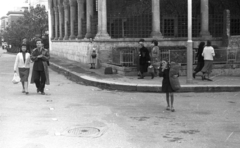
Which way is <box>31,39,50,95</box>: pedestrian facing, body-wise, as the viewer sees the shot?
toward the camera

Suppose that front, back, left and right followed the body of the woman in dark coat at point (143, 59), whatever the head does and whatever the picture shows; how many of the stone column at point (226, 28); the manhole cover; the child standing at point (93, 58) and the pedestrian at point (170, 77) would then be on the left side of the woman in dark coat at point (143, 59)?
2

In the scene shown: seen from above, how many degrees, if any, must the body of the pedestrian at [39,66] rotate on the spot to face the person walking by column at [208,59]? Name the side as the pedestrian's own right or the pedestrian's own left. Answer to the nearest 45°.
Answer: approximately 90° to the pedestrian's own left

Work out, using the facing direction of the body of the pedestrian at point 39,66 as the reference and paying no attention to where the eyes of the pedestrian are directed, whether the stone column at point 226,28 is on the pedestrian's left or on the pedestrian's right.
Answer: on the pedestrian's left
